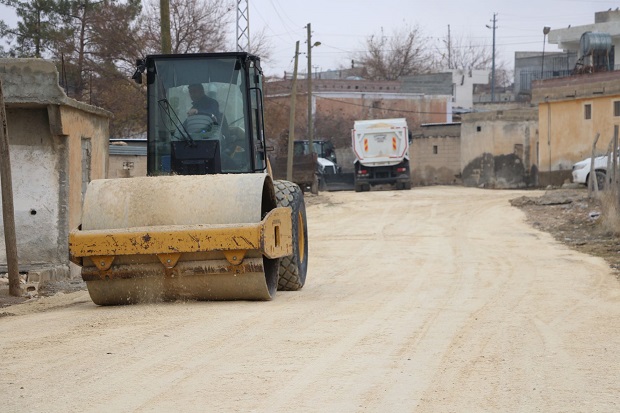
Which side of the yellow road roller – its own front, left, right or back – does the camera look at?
front

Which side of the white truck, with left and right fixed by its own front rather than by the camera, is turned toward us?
back

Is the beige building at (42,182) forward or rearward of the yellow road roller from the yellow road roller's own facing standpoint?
rearward

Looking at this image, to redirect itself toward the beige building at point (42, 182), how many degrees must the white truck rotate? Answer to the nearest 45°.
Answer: approximately 180°

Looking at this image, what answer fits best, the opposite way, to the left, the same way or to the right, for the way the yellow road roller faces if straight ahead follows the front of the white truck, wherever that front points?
the opposite way

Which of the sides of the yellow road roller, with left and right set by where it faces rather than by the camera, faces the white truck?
back

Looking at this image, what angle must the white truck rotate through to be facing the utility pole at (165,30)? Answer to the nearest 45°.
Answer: approximately 180°

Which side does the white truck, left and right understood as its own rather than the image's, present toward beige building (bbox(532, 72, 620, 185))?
right

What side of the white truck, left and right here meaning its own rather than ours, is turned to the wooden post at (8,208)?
back

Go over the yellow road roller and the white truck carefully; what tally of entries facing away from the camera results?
1

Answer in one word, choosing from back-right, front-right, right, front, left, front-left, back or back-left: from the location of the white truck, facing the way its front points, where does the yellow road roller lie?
back

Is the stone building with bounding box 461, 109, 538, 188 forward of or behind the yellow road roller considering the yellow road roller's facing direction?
behind

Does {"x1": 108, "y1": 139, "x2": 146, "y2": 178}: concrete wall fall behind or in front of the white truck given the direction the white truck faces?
behind

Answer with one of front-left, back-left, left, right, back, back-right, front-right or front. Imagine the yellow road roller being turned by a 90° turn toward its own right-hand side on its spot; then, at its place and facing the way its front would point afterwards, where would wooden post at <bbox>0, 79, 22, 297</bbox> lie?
front-right

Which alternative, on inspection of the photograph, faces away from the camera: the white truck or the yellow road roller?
the white truck
